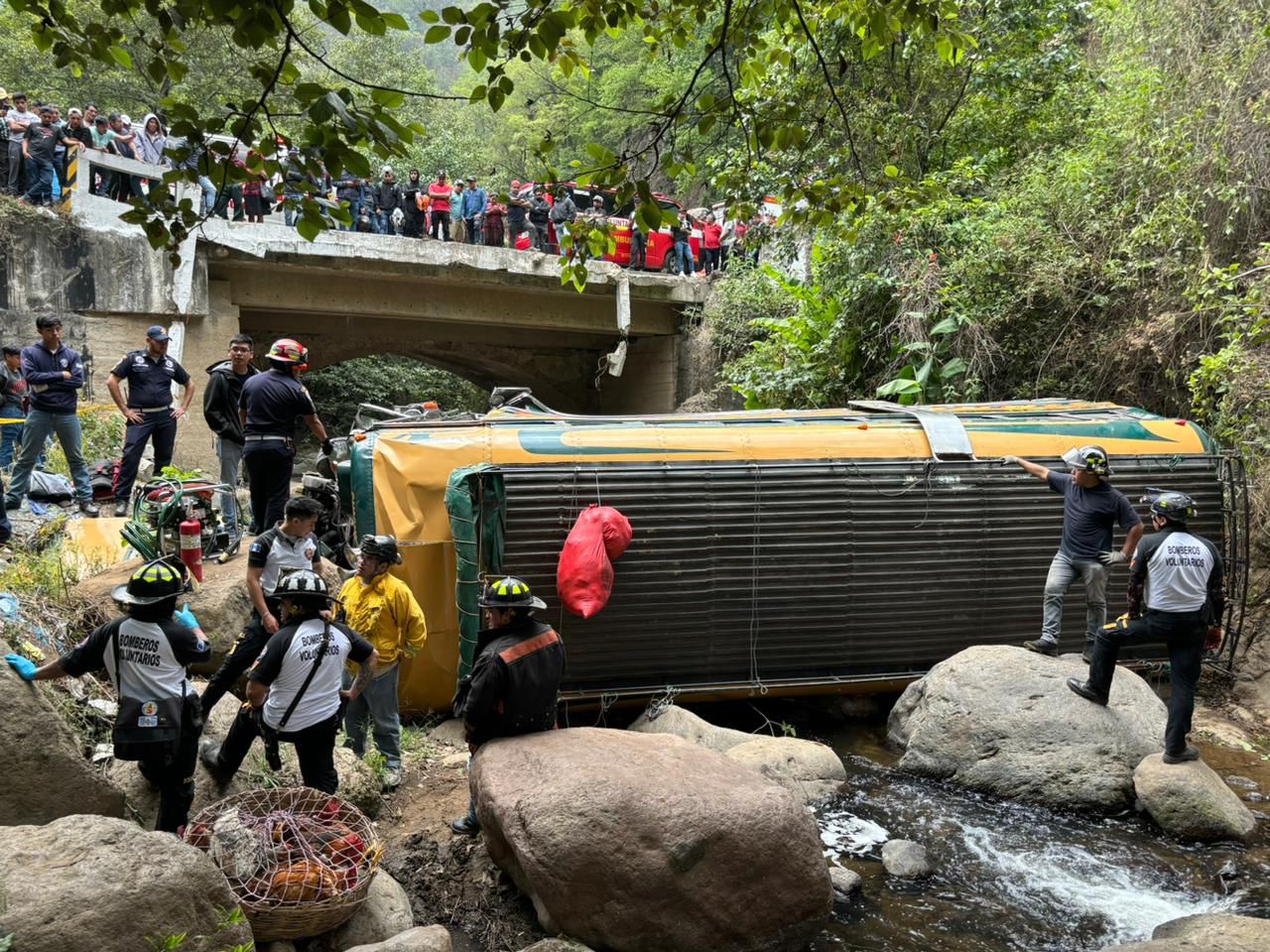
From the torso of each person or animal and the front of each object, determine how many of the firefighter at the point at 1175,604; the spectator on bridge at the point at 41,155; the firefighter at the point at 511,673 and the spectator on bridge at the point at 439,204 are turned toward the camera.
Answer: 2

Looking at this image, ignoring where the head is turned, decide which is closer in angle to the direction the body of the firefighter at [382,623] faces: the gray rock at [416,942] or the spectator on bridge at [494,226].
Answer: the gray rock

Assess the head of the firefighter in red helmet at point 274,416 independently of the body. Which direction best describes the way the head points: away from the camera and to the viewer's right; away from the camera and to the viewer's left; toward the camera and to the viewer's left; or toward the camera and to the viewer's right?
away from the camera and to the viewer's right

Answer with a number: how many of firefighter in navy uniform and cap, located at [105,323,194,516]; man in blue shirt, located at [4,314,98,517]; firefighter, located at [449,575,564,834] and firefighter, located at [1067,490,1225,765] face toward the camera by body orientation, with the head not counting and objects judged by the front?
2

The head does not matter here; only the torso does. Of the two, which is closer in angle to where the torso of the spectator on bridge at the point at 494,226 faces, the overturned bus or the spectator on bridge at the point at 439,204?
the overturned bus

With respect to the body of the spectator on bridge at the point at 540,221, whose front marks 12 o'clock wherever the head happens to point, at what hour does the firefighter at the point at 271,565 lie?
The firefighter is roughly at 12 o'clock from the spectator on bridge.

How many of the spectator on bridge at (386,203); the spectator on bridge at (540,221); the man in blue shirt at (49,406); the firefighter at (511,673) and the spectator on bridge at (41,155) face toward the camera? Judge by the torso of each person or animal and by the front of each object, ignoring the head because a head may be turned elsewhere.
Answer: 4

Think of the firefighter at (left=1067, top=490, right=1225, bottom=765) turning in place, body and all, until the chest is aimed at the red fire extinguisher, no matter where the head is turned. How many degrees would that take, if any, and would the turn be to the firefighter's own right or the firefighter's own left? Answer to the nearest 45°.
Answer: approximately 45° to the firefighter's own left

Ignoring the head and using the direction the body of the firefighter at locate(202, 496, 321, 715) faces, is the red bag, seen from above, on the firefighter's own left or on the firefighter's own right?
on the firefighter's own left

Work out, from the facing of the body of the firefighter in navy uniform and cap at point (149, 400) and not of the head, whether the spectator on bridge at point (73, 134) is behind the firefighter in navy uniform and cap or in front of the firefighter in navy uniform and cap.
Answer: behind

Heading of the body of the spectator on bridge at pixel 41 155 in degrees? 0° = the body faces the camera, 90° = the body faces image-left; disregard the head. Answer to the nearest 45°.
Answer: approximately 0°

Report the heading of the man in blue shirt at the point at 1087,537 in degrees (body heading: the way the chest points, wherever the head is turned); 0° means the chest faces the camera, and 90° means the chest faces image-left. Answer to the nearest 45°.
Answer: approximately 45°
